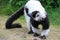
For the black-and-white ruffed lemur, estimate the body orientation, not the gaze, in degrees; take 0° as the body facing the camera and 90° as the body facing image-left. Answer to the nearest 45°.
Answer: approximately 315°
